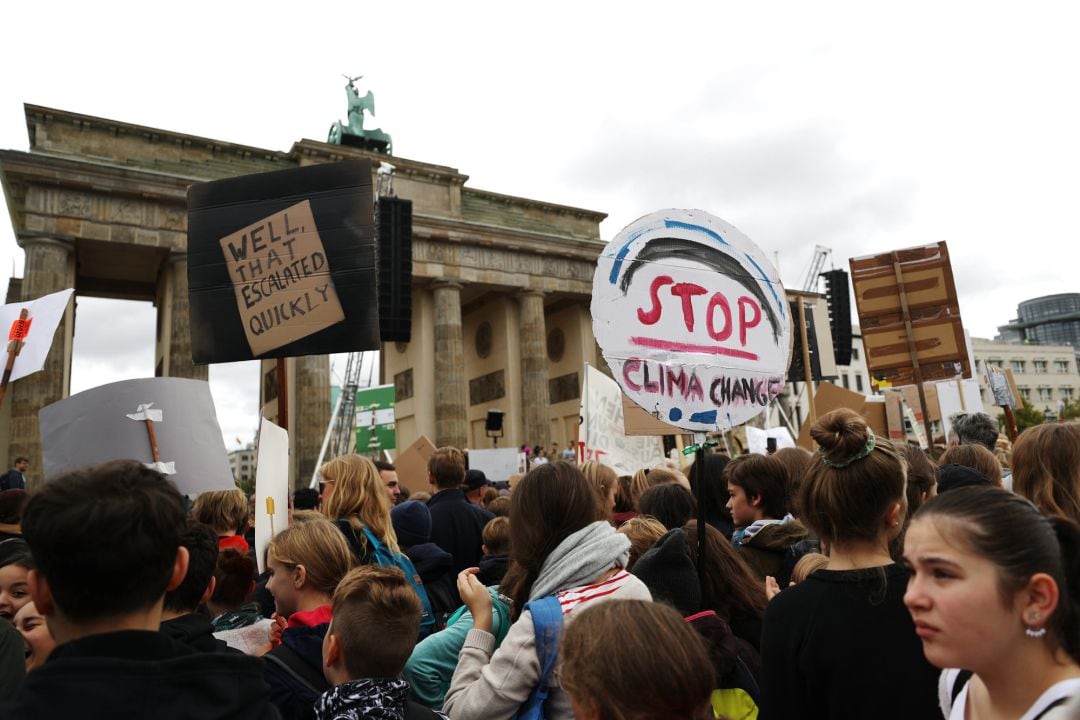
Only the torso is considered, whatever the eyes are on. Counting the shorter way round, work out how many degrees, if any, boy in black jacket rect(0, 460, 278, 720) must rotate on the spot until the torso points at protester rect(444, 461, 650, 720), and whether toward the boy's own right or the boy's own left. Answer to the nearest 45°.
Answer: approximately 90° to the boy's own right

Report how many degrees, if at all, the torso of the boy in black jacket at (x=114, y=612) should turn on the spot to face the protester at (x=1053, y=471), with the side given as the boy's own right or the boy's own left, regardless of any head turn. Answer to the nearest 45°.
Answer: approximately 90° to the boy's own right

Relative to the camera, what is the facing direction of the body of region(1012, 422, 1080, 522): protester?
away from the camera

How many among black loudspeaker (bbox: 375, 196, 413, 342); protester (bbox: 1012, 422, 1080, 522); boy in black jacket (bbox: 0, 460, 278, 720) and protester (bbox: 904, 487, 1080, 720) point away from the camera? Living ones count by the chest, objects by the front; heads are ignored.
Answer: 2

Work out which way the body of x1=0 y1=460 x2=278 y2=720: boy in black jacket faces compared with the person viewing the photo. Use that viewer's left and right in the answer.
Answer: facing away from the viewer

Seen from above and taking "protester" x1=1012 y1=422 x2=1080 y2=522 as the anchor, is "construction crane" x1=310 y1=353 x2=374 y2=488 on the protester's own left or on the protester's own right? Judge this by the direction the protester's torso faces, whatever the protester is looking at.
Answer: on the protester's own left

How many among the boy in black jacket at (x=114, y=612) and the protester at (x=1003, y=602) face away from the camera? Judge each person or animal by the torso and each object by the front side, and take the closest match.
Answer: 1

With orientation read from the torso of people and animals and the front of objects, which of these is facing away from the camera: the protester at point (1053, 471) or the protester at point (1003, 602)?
the protester at point (1053, 471)

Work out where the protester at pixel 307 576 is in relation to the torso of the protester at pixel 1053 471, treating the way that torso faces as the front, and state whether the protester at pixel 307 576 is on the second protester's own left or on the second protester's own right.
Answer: on the second protester's own left

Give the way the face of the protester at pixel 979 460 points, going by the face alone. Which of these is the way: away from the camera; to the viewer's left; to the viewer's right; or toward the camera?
away from the camera

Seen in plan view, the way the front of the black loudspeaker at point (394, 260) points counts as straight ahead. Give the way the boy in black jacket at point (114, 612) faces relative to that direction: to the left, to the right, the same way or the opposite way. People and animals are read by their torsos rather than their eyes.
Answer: the opposite way
